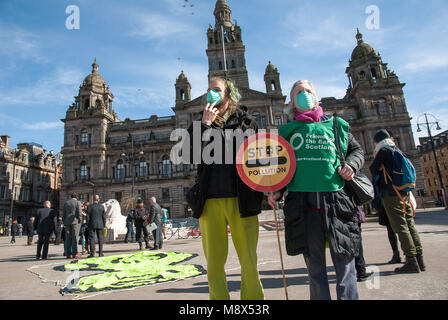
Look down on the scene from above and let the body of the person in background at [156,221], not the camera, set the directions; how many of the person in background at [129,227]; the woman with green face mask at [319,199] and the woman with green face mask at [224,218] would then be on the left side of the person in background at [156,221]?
2

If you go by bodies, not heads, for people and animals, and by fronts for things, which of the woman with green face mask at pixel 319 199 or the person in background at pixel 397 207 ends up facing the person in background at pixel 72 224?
the person in background at pixel 397 207

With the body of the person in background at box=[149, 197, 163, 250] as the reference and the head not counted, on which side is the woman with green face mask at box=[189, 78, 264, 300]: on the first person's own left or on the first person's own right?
on the first person's own left

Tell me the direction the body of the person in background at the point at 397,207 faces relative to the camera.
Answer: to the viewer's left
